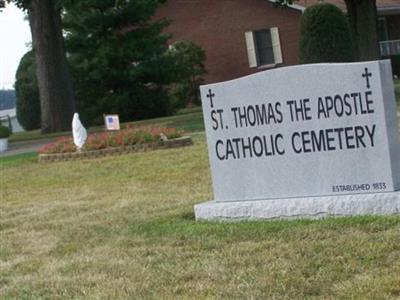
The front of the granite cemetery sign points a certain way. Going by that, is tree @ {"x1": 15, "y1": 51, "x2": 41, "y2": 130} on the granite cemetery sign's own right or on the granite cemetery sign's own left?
on the granite cemetery sign's own right

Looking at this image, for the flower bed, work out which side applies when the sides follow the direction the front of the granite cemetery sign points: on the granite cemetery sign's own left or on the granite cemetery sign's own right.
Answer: on the granite cemetery sign's own right

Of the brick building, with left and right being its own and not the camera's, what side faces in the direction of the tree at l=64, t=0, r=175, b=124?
right

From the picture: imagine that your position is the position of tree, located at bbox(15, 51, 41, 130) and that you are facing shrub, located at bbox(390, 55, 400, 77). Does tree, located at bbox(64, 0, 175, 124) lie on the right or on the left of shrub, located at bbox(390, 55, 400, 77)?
right

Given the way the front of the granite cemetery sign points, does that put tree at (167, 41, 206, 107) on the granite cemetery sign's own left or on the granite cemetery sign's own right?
on the granite cemetery sign's own right

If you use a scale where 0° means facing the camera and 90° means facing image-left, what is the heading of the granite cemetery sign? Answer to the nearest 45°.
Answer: approximately 45°

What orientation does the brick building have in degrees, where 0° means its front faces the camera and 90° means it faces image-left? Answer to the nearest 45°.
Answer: approximately 315°

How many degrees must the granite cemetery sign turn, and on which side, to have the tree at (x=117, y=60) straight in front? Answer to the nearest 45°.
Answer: approximately 135° to its right

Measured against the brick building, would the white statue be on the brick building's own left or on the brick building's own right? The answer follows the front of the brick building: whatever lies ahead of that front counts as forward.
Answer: on the brick building's own right
